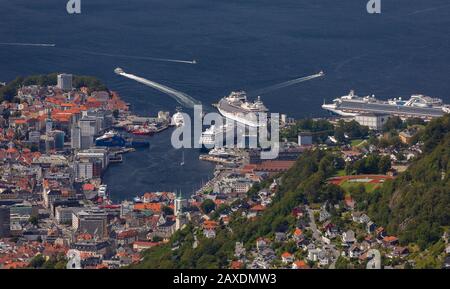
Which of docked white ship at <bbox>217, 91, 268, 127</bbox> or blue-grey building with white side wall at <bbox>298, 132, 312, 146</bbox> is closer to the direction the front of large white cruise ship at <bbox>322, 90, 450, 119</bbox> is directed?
the docked white ship

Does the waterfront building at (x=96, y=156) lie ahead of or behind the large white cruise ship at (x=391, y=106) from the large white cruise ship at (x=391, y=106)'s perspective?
ahead

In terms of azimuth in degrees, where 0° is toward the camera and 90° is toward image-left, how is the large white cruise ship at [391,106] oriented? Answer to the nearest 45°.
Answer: approximately 90°

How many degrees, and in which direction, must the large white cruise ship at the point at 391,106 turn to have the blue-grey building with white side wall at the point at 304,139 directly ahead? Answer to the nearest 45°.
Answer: approximately 45° to its left

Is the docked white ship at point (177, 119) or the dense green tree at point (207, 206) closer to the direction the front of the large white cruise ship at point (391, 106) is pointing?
the docked white ship

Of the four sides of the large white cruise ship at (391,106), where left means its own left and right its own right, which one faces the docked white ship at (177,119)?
front

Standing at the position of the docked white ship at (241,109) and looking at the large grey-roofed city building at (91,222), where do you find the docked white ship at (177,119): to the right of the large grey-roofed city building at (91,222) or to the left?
right

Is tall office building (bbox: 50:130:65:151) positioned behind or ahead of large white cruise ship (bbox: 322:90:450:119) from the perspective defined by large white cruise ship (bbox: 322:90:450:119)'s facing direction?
ahead

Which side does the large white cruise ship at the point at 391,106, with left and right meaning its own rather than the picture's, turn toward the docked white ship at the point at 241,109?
front

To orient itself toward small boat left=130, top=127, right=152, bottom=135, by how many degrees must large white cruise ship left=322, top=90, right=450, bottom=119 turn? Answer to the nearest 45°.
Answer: approximately 45° to its left
